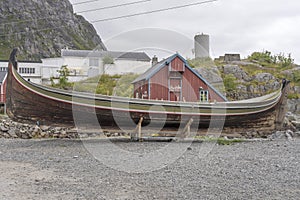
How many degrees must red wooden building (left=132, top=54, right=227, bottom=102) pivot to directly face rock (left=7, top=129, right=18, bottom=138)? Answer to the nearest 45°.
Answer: approximately 45° to its right

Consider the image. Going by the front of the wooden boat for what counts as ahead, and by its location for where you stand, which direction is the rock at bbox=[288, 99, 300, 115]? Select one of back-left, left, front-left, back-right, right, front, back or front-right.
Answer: back-right

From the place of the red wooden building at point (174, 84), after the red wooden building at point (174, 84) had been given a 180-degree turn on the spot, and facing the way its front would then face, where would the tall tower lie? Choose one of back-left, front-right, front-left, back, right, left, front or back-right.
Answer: front

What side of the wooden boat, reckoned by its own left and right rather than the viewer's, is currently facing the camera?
left

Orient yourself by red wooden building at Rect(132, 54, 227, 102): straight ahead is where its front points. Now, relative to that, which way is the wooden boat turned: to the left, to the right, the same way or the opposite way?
to the right

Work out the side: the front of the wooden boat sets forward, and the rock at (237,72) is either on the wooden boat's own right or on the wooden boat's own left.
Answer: on the wooden boat's own right

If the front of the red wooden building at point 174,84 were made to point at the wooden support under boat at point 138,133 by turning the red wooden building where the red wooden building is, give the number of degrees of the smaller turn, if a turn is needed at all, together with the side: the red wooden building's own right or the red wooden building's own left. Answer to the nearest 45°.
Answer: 0° — it already faces it

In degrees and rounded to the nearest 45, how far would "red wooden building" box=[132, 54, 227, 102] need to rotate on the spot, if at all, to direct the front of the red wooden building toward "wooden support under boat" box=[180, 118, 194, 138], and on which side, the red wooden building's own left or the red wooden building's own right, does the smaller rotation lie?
0° — it already faces it

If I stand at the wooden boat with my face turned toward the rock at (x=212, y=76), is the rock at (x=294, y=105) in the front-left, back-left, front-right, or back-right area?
front-right

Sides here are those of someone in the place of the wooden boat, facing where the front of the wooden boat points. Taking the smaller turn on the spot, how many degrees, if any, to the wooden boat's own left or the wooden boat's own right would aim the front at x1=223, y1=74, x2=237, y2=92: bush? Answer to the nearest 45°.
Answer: approximately 135° to the wooden boat's own right

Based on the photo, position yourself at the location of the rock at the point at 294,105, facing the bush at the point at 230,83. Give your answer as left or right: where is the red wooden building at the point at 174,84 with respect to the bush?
left

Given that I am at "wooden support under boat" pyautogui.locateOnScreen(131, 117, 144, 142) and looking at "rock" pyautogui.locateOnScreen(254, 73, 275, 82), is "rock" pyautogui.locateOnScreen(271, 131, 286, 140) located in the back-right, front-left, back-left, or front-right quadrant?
front-right

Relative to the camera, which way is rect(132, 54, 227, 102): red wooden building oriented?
toward the camera

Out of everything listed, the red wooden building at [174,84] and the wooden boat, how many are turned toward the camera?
1

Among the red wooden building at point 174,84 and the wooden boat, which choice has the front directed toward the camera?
the red wooden building

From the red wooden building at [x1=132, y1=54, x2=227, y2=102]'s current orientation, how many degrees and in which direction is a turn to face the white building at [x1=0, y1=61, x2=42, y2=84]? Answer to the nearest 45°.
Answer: approximately 135° to its right

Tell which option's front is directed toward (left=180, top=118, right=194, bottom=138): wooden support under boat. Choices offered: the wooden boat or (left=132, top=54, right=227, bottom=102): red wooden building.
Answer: the red wooden building
